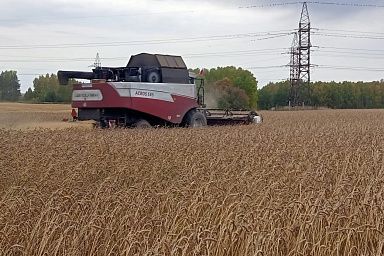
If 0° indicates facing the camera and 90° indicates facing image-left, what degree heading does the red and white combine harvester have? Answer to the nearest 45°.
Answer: approximately 225°
